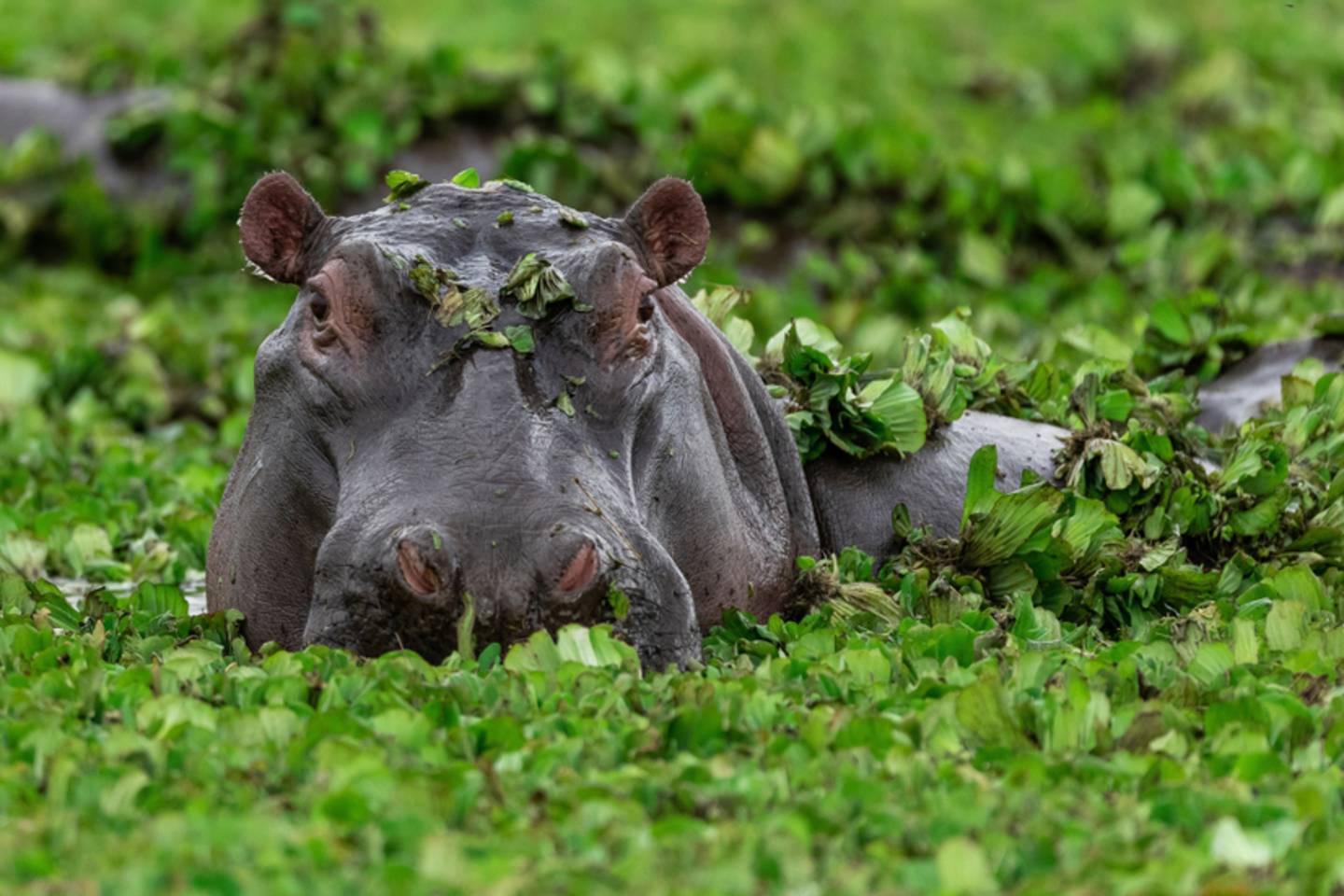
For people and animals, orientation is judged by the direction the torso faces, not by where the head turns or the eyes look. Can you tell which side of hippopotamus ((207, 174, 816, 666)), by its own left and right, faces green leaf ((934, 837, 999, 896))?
front

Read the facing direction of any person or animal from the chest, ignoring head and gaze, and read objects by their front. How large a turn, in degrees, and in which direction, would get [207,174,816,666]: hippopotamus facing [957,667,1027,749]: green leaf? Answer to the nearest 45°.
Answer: approximately 45° to its left

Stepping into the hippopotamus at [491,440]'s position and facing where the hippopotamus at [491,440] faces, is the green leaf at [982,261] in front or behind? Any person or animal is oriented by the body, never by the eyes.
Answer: behind

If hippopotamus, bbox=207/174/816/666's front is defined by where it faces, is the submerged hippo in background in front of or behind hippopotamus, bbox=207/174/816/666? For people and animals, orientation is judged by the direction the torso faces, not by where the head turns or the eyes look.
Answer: behind

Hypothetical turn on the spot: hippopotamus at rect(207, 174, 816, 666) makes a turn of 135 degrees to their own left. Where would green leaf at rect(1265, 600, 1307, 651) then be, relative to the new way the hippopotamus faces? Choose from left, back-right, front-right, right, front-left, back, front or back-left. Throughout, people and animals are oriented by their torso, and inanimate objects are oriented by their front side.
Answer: front-right

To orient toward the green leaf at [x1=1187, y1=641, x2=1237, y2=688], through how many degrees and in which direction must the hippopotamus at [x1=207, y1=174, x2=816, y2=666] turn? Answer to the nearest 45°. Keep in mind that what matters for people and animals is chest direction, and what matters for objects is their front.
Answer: approximately 90° to its left

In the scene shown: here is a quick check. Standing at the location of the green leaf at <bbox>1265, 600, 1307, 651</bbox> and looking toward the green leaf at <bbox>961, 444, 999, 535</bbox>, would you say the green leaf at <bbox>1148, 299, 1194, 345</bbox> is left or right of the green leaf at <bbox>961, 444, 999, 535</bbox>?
right

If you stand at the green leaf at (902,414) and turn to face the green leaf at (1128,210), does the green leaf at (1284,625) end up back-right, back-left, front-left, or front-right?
back-right

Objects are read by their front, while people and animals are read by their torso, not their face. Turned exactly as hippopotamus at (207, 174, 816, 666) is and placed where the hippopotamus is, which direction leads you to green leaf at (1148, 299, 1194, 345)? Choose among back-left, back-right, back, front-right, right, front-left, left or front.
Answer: back-left

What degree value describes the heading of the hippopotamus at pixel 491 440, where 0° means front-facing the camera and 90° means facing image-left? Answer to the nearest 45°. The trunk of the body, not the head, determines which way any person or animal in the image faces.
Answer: approximately 0°

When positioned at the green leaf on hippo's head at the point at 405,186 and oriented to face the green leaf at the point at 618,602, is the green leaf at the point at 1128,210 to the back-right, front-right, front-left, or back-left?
back-left
